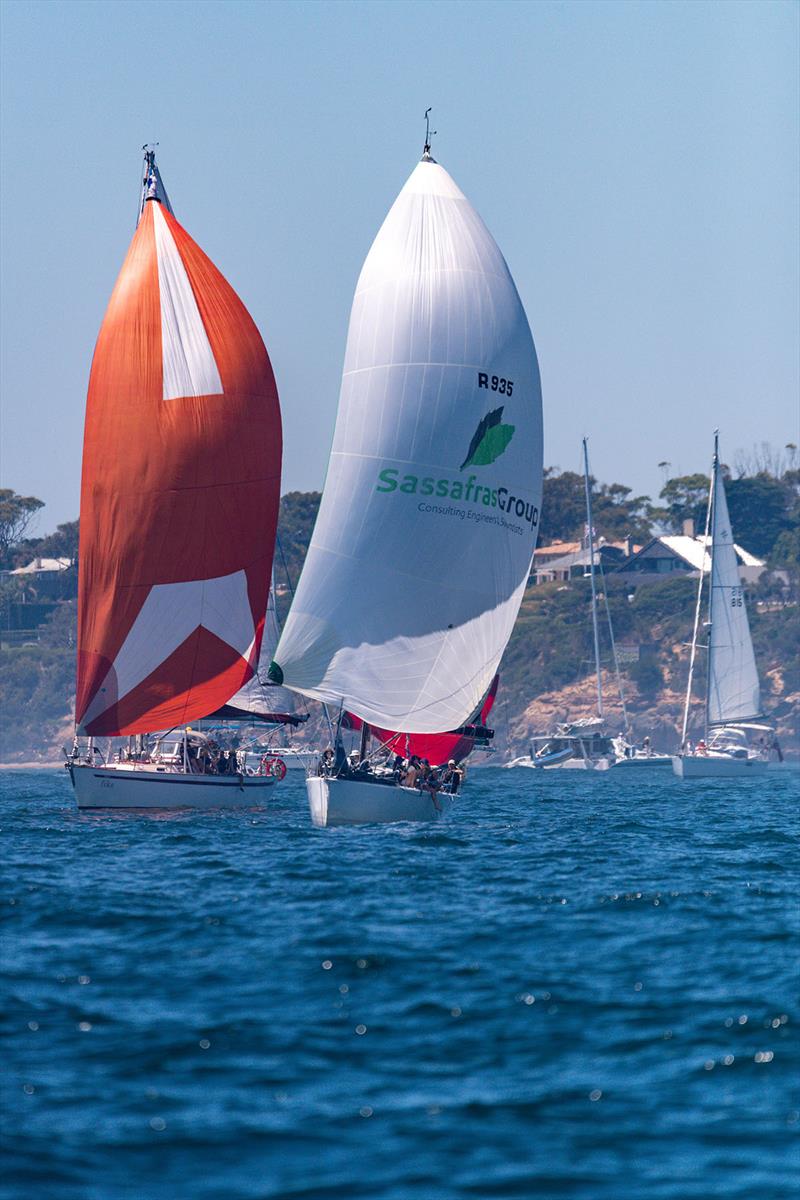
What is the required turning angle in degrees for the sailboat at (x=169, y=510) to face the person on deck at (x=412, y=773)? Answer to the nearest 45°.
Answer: approximately 90° to its left

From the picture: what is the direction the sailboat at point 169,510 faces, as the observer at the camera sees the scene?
facing the viewer and to the left of the viewer
